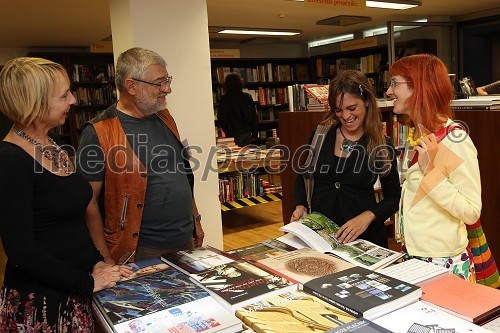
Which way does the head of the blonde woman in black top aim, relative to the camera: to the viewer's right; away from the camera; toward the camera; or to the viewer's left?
to the viewer's right

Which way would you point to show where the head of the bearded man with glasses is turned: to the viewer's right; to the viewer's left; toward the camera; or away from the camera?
to the viewer's right

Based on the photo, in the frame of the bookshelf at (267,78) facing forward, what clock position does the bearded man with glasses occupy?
The bearded man with glasses is roughly at 12 o'clock from the bookshelf.

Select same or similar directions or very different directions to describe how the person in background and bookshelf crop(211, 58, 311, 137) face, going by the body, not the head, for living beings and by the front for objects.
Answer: very different directions

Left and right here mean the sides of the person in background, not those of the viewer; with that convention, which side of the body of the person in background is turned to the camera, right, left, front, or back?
back

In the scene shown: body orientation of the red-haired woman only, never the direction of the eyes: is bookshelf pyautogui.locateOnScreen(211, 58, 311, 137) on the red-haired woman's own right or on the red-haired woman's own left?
on the red-haired woman's own right

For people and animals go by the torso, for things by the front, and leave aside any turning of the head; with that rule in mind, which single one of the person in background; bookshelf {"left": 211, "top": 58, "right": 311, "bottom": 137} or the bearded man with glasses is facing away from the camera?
the person in background

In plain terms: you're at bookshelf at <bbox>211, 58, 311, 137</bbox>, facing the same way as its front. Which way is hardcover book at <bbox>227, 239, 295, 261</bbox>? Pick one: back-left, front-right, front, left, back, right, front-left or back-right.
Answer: front

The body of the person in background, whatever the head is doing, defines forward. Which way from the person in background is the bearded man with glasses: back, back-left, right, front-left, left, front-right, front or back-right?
back

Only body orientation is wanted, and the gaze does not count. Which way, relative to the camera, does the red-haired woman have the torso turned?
to the viewer's left

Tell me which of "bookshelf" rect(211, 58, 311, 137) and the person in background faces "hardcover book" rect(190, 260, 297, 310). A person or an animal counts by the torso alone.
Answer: the bookshelf

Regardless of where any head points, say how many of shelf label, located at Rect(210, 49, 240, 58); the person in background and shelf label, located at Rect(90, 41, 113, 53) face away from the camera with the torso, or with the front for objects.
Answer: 1

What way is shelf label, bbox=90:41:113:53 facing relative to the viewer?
toward the camera

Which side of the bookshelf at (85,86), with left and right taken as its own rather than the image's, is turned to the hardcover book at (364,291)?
front

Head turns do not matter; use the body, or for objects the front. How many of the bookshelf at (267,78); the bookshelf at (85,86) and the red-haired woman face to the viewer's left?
1

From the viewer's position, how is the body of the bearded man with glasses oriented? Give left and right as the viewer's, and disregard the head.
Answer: facing the viewer and to the right of the viewer

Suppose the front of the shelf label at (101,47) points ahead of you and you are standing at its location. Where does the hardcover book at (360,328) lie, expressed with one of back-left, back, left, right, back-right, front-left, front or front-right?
front

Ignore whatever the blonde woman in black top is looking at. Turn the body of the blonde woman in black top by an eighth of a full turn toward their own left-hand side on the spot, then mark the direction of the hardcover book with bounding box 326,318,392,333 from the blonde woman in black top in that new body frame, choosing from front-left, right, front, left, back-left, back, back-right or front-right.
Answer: right

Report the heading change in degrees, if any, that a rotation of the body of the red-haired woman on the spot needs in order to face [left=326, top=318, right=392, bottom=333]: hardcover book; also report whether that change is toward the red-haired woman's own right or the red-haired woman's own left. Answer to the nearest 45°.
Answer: approximately 90° to the red-haired woman's own left
